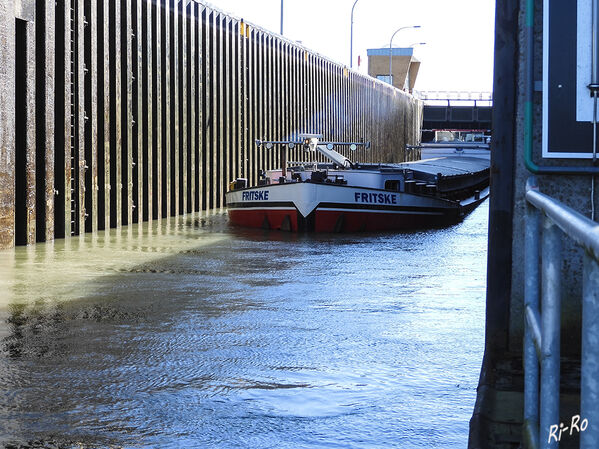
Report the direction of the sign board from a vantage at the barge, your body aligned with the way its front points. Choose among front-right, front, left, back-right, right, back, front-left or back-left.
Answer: front-left

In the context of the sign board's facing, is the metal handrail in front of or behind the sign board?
in front

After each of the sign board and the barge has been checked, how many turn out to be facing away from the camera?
0

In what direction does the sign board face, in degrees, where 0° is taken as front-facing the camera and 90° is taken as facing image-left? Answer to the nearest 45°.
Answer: approximately 0°

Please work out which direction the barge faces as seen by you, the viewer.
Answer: facing the viewer and to the left of the viewer

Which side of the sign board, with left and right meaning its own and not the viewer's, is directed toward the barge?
back

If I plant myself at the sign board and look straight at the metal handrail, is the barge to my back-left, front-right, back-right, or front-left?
back-right
